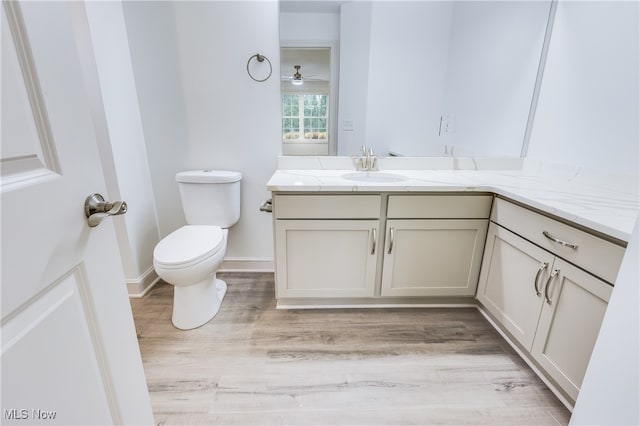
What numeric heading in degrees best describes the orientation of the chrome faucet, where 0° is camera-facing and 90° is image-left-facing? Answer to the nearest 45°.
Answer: approximately 0°

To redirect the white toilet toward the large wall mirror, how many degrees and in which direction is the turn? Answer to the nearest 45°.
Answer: approximately 135° to its left

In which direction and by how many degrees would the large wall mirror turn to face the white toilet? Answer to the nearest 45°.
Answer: approximately 45° to its right

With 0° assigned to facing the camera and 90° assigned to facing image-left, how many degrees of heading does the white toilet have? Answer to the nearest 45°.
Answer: approximately 45°

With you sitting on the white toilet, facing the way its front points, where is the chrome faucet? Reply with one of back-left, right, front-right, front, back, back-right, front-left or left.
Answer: back-left

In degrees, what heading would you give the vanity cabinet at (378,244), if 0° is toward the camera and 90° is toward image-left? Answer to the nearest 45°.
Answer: approximately 0°
